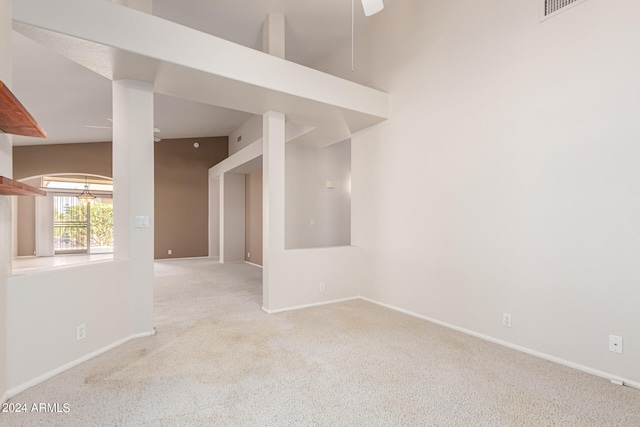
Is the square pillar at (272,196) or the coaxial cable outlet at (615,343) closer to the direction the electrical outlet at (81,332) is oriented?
the coaxial cable outlet

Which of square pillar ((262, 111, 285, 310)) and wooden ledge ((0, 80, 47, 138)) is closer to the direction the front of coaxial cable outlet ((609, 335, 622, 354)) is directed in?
the wooden ledge

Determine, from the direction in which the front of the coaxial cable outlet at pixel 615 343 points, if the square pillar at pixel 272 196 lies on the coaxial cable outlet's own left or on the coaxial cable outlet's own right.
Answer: on the coaxial cable outlet's own right

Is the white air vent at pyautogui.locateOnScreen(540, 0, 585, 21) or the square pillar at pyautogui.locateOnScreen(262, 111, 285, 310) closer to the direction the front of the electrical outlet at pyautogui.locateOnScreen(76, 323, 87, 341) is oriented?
the white air vent

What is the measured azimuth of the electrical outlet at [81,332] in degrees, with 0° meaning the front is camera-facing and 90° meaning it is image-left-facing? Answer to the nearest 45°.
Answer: approximately 315°

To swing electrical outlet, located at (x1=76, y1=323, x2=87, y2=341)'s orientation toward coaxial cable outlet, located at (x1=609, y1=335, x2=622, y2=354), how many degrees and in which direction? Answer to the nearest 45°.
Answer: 0° — it already faces it

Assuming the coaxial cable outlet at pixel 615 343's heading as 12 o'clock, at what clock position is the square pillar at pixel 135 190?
The square pillar is roughly at 2 o'clock from the coaxial cable outlet.

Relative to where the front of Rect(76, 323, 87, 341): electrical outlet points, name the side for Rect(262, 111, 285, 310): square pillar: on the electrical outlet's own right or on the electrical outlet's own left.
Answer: on the electrical outlet's own left
